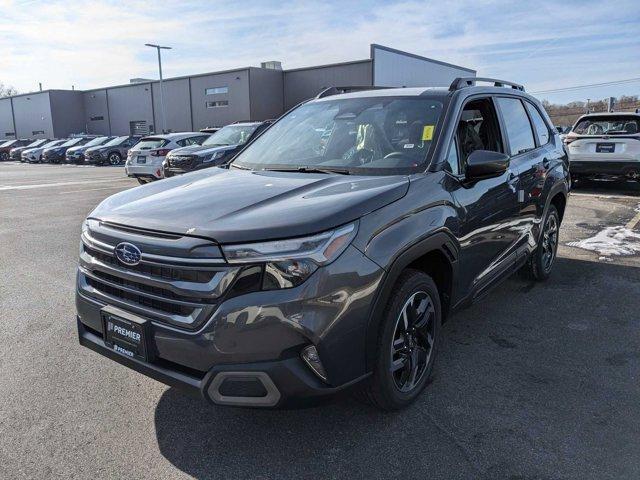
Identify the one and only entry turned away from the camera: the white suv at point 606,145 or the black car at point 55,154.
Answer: the white suv

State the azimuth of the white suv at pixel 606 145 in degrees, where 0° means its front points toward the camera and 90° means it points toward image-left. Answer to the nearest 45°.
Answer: approximately 180°

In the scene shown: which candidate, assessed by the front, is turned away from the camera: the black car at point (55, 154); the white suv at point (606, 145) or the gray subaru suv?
the white suv

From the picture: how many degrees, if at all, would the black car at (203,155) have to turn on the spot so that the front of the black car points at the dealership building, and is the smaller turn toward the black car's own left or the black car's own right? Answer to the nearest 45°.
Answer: approximately 135° to the black car's own right

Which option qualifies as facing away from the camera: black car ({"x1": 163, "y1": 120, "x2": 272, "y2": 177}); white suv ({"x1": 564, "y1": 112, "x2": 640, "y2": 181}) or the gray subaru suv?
the white suv

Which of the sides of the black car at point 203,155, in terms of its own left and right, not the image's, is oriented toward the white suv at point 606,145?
left

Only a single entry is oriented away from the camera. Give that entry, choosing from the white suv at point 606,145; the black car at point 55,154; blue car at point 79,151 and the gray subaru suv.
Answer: the white suv
